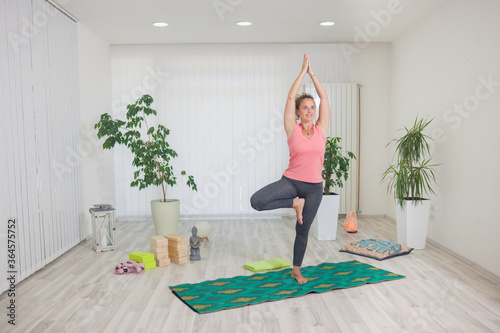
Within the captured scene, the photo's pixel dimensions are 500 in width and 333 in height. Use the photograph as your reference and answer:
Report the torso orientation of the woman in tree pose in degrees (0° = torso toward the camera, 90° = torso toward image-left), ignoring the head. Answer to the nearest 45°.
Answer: approximately 0°

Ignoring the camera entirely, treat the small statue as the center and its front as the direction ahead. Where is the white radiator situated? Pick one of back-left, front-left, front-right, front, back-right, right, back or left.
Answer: back-left

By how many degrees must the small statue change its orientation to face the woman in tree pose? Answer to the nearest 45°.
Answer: approximately 45° to its left

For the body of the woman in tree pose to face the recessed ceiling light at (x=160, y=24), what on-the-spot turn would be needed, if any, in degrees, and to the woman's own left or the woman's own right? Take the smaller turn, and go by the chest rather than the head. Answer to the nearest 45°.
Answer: approximately 135° to the woman's own right

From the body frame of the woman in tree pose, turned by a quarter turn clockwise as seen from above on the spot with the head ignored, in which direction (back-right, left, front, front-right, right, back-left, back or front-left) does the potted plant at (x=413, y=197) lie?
back-right

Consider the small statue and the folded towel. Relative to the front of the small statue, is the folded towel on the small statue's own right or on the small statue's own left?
on the small statue's own left

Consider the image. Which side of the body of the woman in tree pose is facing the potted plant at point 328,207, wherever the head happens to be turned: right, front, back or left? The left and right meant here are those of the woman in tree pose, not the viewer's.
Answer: back

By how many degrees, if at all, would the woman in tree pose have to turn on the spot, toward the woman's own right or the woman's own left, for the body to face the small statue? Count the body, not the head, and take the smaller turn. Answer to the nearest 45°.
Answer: approximately 135° to the woman's own right

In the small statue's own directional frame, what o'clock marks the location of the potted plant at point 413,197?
The potted plant is roughly at 9 o'clock from the small statue.

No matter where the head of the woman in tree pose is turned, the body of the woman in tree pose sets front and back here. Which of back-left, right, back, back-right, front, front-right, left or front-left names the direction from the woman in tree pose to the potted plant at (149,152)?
back-right
